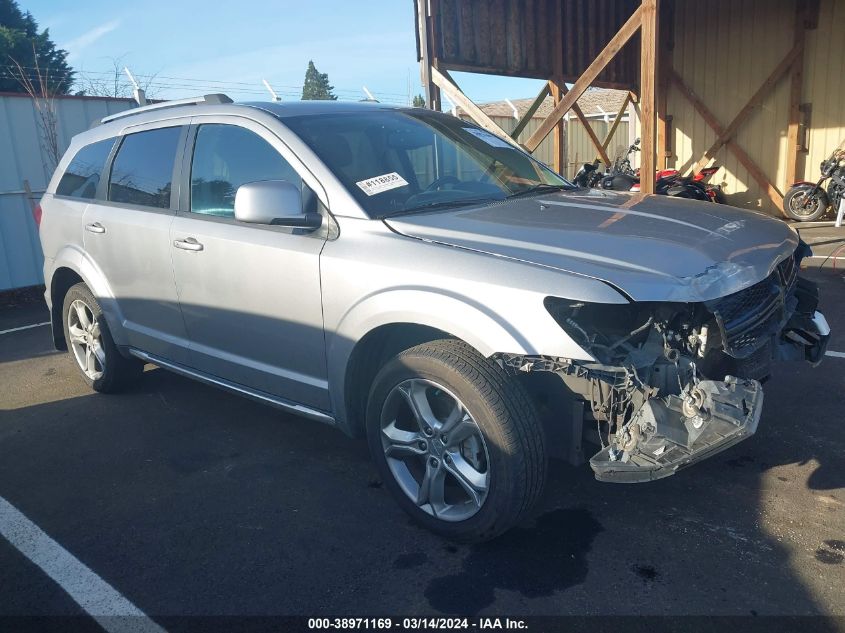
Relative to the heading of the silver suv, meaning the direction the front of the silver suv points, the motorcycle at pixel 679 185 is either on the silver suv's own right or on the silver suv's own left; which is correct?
on the silver suv's own left

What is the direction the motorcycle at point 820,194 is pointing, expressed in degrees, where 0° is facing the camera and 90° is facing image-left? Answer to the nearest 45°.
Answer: approximately 90°

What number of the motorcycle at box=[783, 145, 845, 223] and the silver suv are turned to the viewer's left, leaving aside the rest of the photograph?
1

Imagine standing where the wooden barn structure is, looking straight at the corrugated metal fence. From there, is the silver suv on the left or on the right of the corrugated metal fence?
left

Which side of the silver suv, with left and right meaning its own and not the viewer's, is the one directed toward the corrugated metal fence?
back

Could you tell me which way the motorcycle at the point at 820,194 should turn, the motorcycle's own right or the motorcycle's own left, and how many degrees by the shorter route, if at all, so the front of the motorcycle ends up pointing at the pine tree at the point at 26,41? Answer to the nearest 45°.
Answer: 0° — it already faces it

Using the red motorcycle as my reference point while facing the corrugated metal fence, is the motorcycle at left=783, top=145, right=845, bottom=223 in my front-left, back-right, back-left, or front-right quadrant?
back-left

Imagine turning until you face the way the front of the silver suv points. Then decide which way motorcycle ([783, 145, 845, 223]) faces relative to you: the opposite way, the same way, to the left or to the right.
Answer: the opposite way

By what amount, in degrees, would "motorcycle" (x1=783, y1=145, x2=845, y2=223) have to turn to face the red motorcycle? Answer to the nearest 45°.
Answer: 0° — it already faces it

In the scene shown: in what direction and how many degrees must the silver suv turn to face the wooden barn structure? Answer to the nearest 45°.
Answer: approximately 90° to its left

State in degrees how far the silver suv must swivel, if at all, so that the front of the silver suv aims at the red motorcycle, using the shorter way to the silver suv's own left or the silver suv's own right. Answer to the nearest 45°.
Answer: approximately 90° to the silver suv's own left

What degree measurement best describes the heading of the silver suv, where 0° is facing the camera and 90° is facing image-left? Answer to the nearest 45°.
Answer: approximately 315°
